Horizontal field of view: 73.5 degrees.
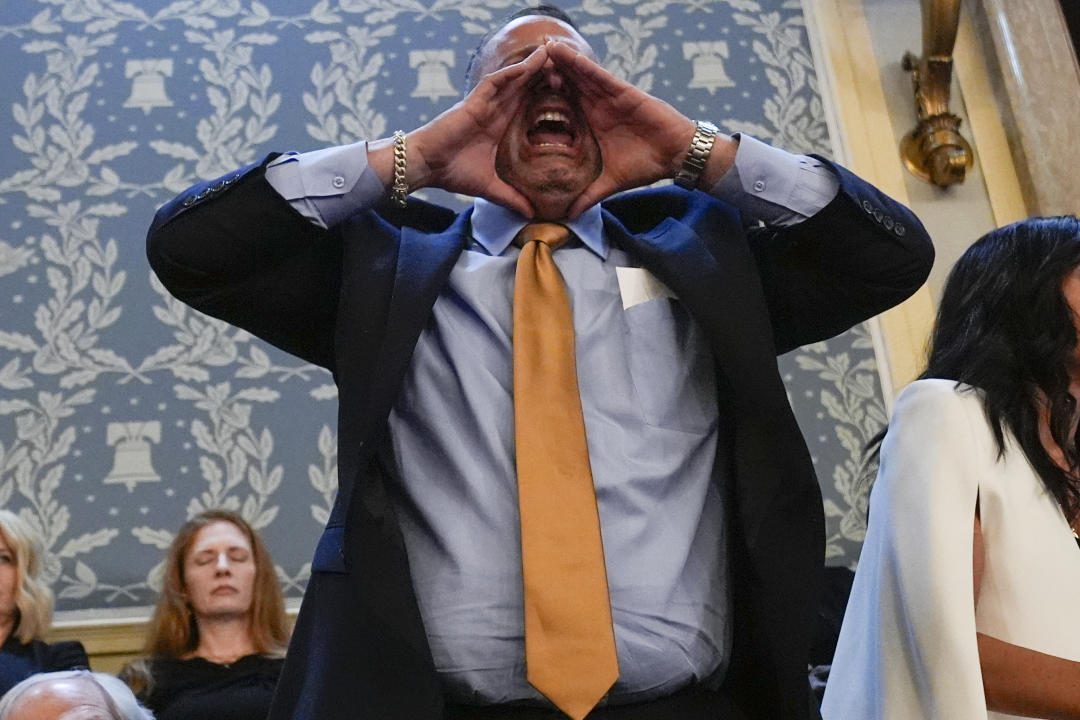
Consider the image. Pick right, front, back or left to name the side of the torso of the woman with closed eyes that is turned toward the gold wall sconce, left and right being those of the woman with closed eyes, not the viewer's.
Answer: left

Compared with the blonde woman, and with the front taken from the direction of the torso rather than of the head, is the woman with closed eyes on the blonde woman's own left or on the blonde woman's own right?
on the blonde woman's own left

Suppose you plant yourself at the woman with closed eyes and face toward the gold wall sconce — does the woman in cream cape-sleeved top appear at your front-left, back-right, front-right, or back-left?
front-right

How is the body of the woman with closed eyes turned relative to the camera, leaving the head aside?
toward the camera

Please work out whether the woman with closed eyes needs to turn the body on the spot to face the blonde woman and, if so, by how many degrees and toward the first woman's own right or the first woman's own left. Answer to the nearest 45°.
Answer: approximately 90° to the first woman's own right

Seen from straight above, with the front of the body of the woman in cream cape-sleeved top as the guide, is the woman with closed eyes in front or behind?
behind

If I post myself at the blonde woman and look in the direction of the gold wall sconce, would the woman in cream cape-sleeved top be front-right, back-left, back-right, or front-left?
front-right

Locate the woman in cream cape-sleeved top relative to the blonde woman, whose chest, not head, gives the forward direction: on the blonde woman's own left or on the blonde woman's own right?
on the blonde woman's own left

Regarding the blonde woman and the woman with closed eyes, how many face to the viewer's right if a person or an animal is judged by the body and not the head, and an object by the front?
0

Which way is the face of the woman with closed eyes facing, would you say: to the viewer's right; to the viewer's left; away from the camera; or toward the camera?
toward the camera
